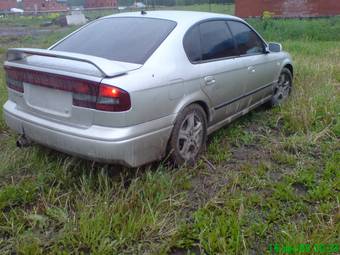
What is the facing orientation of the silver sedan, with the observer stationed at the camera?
facing away from the viewer and to the right of the viewer
